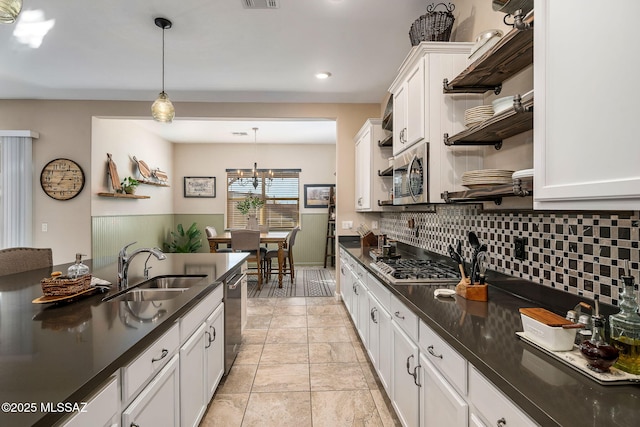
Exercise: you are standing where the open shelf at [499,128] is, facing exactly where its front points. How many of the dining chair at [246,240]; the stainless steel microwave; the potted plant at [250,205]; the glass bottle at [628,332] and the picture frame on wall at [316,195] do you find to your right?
4

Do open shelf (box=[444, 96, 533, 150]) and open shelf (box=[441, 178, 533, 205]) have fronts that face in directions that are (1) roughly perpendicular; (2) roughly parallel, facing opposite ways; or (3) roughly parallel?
roughly parallel

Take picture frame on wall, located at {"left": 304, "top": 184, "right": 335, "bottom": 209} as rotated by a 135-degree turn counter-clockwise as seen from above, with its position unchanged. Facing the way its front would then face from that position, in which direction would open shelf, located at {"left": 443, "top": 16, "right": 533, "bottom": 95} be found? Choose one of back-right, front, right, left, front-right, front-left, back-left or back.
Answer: back-right

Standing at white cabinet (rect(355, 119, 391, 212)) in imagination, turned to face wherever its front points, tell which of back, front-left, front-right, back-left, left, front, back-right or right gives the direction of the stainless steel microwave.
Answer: left

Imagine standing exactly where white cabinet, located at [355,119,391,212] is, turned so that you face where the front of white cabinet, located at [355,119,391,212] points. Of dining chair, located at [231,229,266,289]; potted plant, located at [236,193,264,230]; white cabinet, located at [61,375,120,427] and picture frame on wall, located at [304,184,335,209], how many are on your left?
1

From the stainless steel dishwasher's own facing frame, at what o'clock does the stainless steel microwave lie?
The stainless steel microwave is roughly at 1 o'clock from the stainless steel dishwasher.

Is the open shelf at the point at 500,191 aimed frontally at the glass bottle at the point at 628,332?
no

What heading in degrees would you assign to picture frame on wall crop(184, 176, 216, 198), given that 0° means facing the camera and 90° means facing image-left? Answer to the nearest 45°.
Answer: approximately 0°

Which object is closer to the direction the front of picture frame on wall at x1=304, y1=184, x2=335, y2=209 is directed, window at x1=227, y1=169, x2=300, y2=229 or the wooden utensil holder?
the wooden utensil holder

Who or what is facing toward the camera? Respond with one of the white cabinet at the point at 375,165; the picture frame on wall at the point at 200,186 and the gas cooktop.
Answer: the picture frame on wall

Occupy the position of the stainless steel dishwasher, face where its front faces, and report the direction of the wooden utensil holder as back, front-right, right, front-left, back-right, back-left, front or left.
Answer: front-right

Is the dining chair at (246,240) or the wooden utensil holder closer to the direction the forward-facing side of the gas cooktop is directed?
the dining chair

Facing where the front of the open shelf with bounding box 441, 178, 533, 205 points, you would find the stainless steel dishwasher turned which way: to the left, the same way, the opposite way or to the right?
the opposite way

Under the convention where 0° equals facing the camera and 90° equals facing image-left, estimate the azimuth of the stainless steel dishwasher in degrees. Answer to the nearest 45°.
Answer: approximately 270°

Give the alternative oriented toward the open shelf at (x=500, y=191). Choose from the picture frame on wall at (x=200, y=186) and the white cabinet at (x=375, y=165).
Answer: the picture frame on wall

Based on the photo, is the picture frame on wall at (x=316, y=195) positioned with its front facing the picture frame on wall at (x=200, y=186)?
no

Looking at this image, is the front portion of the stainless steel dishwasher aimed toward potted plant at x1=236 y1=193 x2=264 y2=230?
no

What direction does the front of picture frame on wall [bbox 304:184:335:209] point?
toward the camera

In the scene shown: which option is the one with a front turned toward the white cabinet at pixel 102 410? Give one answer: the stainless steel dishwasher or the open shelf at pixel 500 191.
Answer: the open shelf

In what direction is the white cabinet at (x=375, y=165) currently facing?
to the viewer's left

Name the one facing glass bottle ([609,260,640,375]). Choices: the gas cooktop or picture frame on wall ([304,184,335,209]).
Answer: the picture frame on wall

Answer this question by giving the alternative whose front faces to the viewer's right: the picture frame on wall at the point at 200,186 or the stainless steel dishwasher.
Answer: the stainless steel dishwasher
